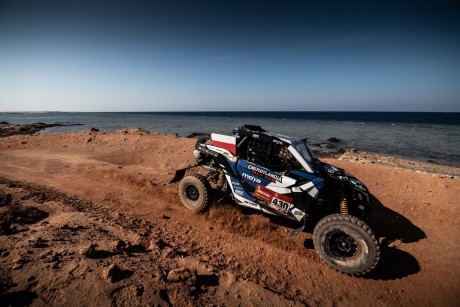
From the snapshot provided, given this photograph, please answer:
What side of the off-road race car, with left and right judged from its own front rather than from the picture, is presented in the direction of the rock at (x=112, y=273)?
right

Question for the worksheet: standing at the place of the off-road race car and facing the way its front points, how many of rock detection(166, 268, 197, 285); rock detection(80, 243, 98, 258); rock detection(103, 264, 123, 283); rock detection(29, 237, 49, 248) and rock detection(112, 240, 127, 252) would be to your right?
5

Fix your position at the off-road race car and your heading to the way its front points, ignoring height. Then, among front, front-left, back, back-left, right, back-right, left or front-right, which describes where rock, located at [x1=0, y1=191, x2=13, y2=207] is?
back-right

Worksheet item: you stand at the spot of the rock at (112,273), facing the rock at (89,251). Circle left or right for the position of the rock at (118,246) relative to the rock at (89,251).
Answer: right

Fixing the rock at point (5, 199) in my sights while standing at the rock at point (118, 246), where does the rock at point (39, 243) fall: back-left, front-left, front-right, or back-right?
front-left

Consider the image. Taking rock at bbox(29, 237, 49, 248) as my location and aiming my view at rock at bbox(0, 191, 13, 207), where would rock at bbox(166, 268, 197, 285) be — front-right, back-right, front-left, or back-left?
back-right

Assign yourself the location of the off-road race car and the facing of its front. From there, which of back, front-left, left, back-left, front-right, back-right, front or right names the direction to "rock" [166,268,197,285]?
right

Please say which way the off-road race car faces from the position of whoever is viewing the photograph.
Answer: facing the viewer and to the right of the viewer

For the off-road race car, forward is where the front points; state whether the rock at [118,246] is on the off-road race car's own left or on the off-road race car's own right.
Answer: on the off-road race car's own right

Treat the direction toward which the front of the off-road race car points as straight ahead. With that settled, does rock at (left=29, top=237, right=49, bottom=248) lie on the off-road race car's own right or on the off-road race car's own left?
on the off-road race car's own right
